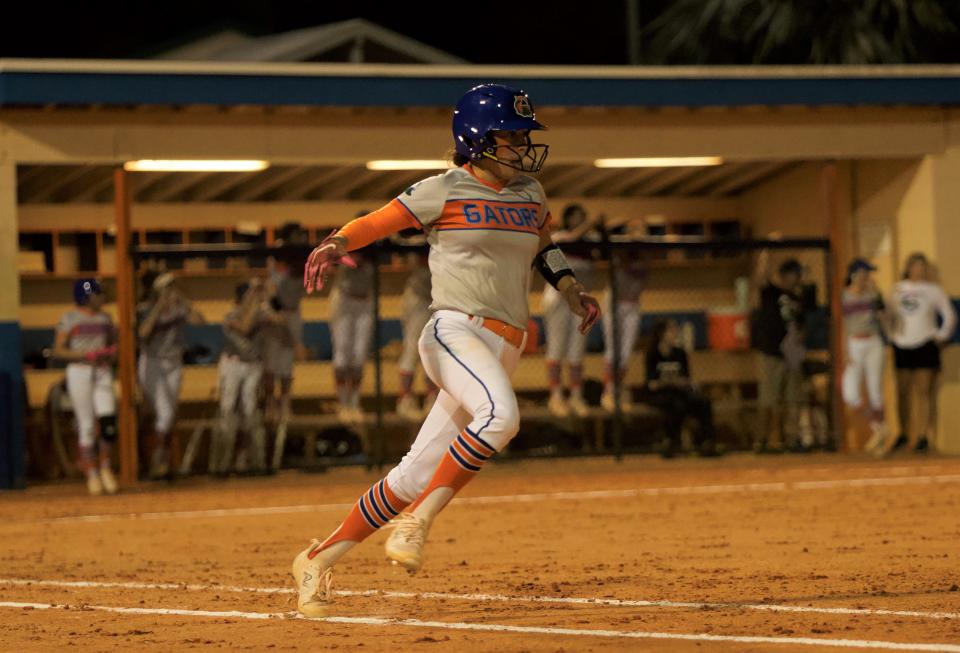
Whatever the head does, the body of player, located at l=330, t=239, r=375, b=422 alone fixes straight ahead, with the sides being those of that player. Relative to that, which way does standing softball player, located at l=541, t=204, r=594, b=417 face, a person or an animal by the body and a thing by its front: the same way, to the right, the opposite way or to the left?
the same way

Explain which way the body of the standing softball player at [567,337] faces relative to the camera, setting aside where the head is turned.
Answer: toward the camera

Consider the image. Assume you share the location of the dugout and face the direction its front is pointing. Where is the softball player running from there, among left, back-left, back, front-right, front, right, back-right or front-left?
front

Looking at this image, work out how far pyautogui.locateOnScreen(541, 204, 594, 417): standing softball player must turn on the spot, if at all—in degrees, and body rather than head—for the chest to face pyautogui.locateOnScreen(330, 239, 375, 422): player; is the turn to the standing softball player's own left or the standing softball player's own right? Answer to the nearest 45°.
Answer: approximately 90° to the standing softball player's own right

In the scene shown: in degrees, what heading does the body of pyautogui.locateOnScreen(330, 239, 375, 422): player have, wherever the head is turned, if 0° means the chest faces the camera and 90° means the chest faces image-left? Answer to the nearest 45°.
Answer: approximately 0°

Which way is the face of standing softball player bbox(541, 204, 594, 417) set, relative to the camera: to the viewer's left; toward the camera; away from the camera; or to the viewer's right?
toward the camera

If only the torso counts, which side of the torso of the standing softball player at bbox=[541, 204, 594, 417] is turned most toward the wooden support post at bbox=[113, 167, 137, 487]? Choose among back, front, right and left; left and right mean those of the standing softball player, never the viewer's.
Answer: right

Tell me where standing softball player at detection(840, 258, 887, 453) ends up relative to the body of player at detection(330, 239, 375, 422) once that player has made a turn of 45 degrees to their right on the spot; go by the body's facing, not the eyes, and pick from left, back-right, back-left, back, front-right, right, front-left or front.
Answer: back-left

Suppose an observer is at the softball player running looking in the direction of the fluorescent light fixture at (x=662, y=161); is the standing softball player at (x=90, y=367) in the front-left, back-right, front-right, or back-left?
front-left

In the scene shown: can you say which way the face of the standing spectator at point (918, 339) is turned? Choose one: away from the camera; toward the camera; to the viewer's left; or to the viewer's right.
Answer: toward the camera

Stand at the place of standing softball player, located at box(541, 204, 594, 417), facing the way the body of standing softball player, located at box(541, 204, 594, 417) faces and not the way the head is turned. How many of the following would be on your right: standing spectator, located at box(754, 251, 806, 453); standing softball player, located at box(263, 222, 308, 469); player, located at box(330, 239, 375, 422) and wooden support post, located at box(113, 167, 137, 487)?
3

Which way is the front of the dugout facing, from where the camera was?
facing the viewer

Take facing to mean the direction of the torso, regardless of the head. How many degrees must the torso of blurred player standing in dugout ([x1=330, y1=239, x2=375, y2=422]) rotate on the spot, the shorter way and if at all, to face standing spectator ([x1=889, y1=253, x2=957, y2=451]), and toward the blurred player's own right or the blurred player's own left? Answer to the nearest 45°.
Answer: approximately 90° to the blurred player's own left
